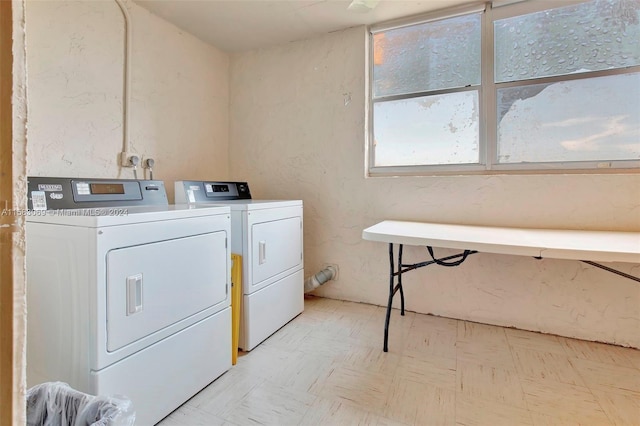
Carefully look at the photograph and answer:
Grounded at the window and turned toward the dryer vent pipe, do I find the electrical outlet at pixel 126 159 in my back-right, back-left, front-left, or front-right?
front-left

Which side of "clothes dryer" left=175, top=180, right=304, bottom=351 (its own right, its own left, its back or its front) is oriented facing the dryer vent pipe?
left

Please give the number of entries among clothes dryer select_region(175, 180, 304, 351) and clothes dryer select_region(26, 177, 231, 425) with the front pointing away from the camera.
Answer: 0

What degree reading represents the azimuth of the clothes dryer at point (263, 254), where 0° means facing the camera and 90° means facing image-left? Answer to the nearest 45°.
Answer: approximately 315°

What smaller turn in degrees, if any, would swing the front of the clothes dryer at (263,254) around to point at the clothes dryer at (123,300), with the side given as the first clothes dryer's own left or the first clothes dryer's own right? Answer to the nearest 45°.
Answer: approximately 90° to the first clothes dryer's own right

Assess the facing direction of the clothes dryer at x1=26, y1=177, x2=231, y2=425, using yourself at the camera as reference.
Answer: facing the viewer and to the right of the viewer

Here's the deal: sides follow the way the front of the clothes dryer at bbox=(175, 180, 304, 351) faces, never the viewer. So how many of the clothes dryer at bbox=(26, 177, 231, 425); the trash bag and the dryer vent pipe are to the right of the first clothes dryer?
2

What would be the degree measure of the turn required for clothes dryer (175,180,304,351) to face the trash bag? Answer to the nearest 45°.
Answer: approximately 90° to its right

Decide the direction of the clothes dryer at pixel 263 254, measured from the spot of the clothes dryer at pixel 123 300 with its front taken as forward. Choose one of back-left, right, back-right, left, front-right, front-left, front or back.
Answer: left

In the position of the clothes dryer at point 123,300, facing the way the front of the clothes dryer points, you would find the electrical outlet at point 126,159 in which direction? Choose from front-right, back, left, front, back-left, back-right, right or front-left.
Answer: back-left
